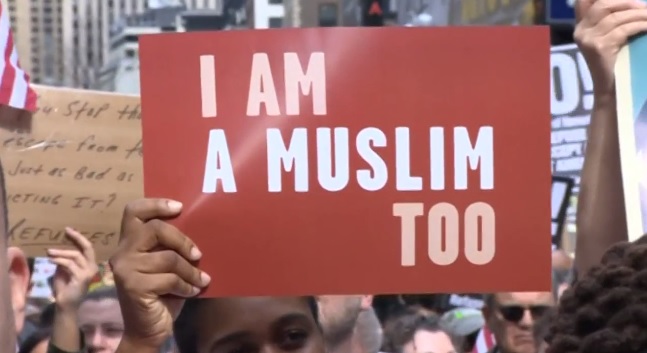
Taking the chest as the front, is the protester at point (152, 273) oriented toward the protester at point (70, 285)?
no

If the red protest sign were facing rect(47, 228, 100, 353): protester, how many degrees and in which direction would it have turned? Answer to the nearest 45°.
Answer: approximately 135° to its right

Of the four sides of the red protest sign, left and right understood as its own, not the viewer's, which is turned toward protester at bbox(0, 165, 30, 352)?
right

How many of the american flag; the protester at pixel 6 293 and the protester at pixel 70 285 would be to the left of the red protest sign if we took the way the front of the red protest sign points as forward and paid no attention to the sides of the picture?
0

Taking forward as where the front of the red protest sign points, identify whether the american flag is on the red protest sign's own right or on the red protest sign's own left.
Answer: on the red protest sign's own right

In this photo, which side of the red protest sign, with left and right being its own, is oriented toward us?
front

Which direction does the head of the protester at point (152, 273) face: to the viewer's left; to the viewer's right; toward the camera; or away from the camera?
toward the camera

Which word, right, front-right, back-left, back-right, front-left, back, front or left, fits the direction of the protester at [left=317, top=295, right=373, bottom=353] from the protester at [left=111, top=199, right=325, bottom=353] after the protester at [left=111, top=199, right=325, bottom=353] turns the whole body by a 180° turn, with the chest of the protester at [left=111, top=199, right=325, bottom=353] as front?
right

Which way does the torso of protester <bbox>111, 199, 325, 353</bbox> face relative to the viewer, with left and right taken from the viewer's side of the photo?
facing the viewer and to the right of the viewer
